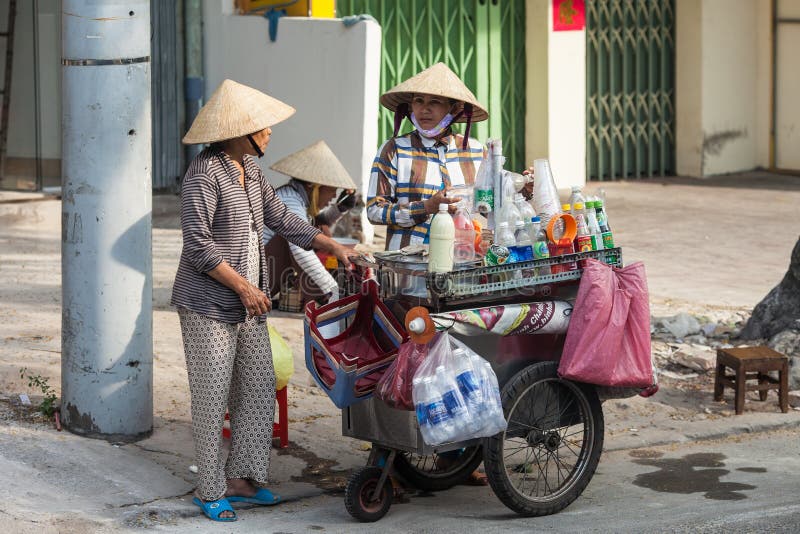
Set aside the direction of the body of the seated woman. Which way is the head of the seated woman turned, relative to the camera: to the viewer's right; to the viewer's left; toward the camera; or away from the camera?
to the viewer's right

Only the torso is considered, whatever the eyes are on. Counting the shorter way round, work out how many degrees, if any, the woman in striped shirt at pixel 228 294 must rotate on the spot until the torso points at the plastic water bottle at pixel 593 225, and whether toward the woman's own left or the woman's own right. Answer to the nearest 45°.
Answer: approximately 45° to the woman's own left

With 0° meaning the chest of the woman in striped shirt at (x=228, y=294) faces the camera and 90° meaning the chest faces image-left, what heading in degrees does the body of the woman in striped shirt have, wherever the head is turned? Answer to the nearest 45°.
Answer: approximately 315°

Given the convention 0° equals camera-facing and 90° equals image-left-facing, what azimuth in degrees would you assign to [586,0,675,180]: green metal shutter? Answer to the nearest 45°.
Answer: approximately 0°

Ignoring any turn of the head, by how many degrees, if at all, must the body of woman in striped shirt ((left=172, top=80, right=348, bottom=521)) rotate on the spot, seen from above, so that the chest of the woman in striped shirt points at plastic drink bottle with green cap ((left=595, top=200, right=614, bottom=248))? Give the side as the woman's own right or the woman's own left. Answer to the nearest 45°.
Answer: approximately 45° to the woman's own left

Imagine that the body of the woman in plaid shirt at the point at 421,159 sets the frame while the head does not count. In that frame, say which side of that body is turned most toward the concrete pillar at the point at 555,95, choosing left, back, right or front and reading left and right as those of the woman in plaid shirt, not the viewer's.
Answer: back

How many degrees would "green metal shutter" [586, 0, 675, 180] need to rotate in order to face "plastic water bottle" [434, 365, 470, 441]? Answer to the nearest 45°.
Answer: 0° — it already faces it

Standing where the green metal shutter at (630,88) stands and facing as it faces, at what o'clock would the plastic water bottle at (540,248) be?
The plastic water bottle is roughly at 12 o'clock from the green metal shutter.

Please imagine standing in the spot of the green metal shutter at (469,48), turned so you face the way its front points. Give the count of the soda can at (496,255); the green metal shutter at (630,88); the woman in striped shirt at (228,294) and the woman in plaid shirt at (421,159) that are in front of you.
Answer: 3

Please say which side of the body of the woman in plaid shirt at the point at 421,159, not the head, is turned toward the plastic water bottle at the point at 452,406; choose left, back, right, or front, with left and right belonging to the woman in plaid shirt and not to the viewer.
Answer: front

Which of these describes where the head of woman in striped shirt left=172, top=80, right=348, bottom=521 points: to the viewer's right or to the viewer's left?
to the viewer's right
